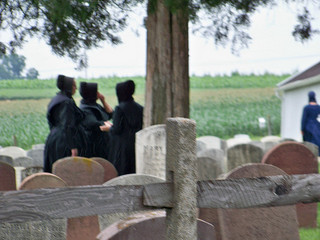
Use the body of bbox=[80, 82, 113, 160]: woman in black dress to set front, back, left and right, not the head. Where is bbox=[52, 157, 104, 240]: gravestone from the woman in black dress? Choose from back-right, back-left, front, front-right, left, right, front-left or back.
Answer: back-right

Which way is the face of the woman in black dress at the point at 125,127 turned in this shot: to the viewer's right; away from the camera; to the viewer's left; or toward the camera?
away from the camera

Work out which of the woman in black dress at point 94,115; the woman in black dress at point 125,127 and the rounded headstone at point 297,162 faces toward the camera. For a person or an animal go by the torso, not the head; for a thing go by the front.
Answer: the rounded headstone

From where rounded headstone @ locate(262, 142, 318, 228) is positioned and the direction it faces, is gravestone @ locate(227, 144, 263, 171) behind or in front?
behind

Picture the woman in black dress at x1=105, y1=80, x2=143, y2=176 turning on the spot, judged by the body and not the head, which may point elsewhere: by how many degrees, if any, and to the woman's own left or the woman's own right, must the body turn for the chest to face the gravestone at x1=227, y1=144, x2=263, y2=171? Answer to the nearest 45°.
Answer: approximately 135° to the woman's own right

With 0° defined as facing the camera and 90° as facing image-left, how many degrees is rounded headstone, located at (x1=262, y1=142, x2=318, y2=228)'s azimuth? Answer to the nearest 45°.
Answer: approximately 0°

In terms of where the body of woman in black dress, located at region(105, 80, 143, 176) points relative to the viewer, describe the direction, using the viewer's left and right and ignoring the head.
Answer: facing away from the viewer and to the left of the viewer

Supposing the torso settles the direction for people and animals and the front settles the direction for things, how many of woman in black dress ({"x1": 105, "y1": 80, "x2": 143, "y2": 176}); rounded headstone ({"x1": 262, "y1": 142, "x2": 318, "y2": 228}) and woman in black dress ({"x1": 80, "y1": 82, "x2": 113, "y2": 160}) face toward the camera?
1

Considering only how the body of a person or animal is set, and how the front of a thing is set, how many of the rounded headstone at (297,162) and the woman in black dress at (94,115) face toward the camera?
1
